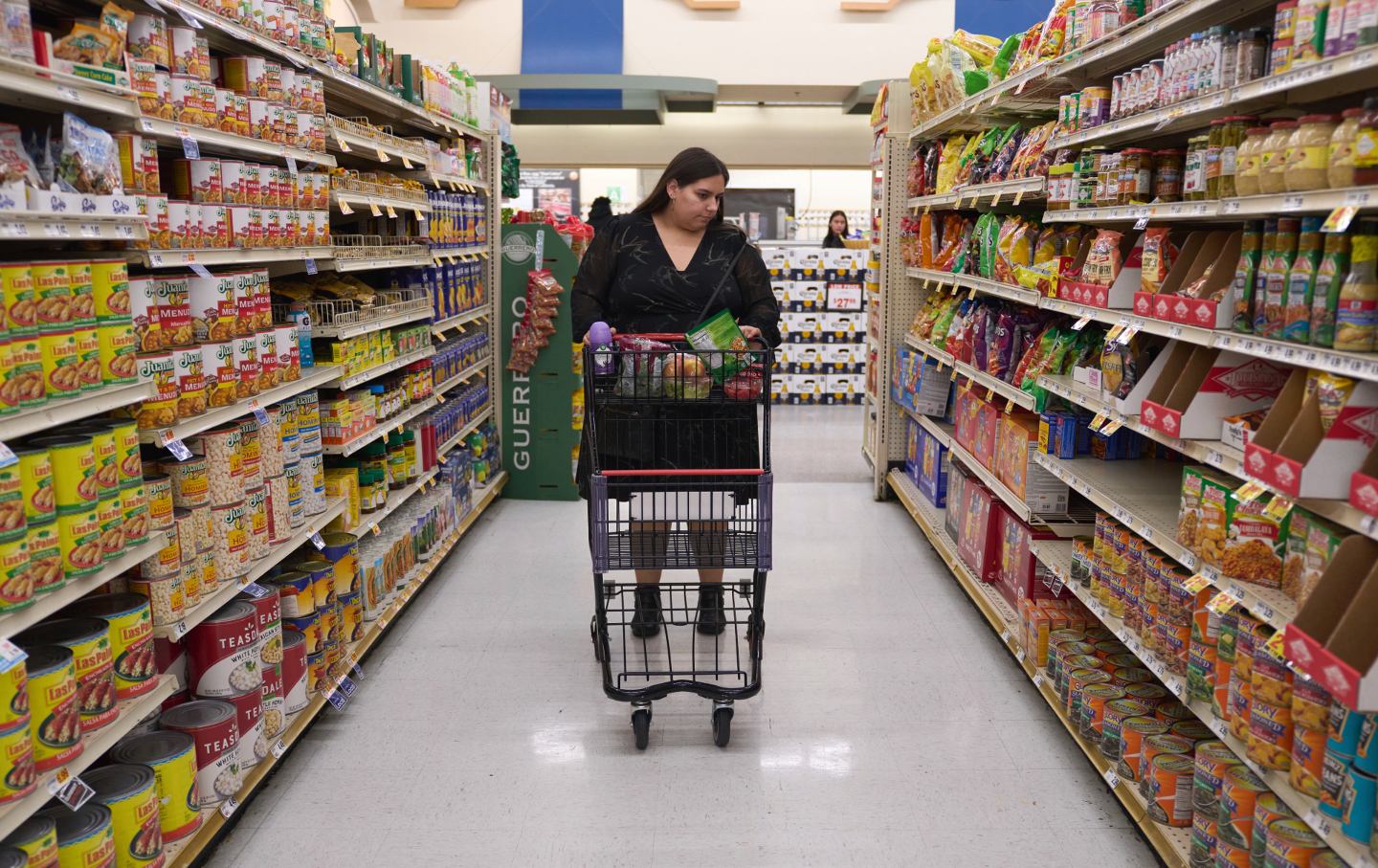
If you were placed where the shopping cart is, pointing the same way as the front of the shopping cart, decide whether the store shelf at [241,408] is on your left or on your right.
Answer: on your right

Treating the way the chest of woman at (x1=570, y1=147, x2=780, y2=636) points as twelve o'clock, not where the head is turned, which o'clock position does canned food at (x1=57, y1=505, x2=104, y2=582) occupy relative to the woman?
The canned food is roughly at 1 o'clock from the woman.

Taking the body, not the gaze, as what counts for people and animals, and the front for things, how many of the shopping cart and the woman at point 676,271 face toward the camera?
2

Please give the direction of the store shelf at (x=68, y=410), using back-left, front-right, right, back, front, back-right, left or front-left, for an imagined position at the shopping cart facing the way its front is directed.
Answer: front-right

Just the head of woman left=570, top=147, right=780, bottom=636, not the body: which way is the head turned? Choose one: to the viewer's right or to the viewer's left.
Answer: to the viewer's right

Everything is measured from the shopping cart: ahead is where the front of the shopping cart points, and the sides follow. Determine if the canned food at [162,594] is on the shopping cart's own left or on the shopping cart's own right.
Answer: on the shopping cart's own right

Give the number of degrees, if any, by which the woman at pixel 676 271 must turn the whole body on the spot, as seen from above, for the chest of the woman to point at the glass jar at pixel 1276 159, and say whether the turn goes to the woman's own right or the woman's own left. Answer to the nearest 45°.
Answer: approximately 45° to the woman's own left

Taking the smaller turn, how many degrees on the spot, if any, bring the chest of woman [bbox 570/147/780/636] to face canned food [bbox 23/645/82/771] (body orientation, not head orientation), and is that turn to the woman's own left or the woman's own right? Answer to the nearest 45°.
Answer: approximately 45° to the woman's own right

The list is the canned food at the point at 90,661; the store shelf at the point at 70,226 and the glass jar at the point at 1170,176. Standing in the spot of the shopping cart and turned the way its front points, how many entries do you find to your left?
1

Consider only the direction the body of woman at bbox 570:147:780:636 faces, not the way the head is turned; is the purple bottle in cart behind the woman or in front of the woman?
in front

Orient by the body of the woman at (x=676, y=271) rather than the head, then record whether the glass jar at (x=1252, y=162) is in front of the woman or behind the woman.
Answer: in front

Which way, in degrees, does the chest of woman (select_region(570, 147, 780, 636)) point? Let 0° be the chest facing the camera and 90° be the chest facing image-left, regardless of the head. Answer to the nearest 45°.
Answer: approximately 0°

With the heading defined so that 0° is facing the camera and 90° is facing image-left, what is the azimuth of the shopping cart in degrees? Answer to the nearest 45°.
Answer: approximately 0°
